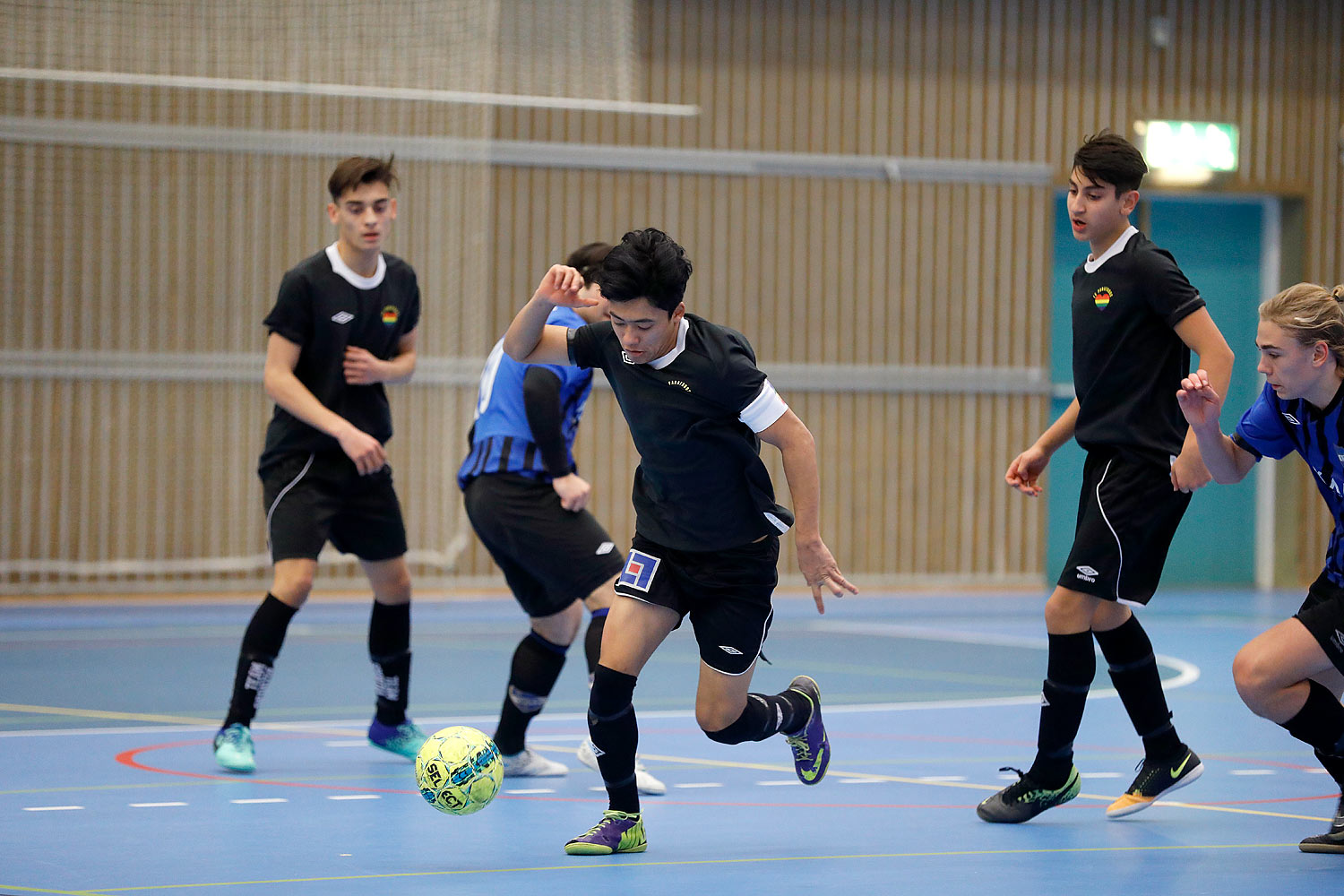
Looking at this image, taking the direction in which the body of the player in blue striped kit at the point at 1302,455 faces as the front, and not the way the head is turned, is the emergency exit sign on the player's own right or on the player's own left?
on the player's own right

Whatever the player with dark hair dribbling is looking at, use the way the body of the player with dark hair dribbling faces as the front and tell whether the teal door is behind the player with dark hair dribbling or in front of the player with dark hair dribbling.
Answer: behind

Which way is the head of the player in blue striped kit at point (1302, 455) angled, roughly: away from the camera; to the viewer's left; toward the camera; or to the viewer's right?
to the viewer's left

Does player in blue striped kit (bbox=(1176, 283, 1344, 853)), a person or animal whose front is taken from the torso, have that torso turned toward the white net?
no

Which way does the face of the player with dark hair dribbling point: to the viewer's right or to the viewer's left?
to the viewer's left

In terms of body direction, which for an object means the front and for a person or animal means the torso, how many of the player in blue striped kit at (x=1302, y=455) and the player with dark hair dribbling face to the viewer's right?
0

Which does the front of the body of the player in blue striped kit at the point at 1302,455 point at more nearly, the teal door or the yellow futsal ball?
the yellow futsal ball

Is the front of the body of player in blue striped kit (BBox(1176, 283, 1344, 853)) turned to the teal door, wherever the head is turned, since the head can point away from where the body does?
no
